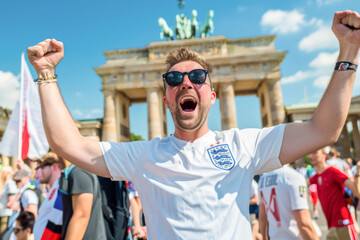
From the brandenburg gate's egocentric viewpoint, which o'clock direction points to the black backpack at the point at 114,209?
The black backpack is roughly at 12 o'clock from the brandenburg gate.
